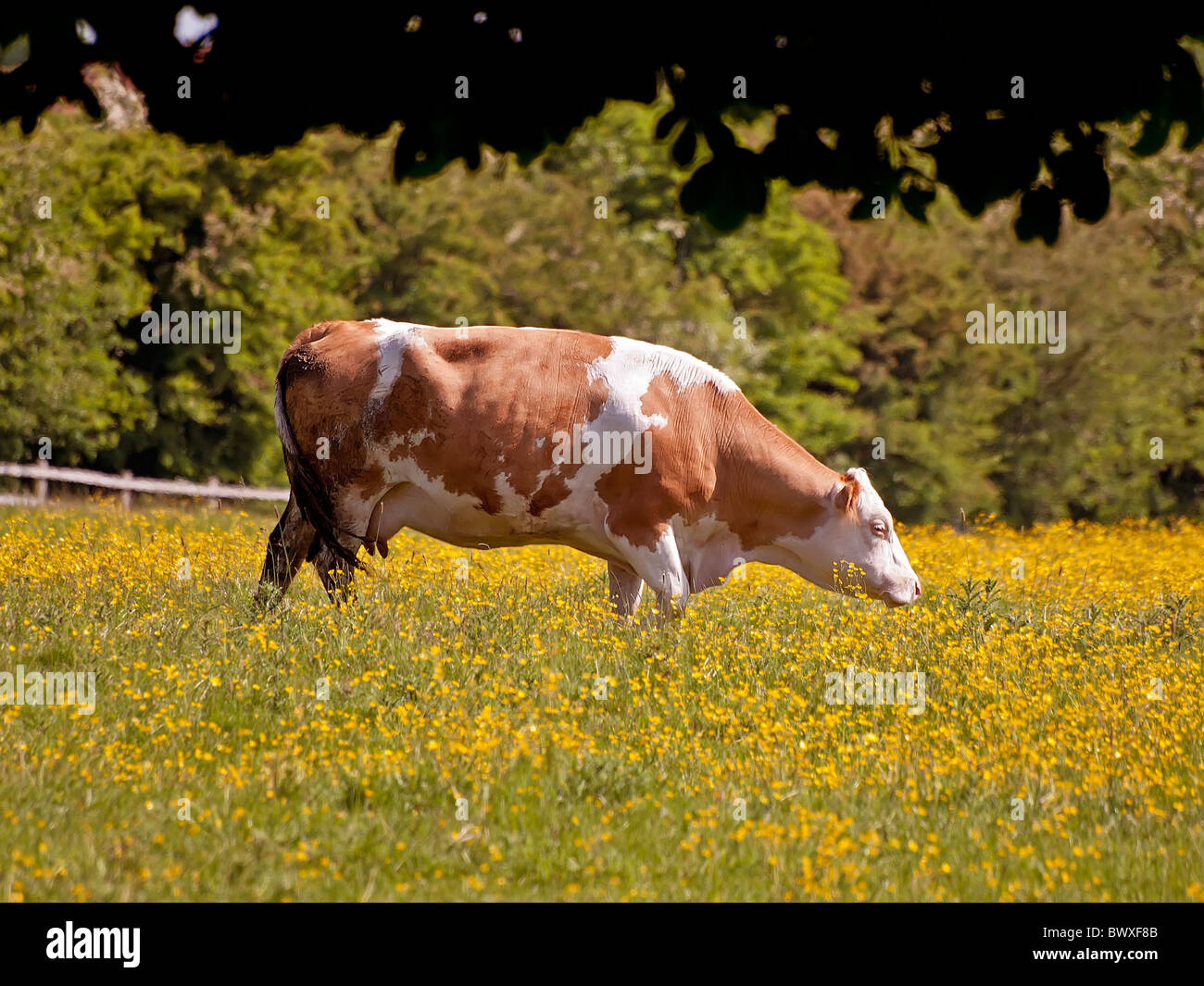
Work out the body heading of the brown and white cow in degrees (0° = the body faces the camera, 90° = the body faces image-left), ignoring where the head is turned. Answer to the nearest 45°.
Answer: approximately 270°
